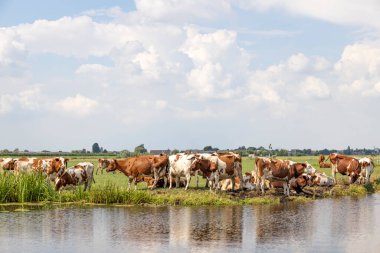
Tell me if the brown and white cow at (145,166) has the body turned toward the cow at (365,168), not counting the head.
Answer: no

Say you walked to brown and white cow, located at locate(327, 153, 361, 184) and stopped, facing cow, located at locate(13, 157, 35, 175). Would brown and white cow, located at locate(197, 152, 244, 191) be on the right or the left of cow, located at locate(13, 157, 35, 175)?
left

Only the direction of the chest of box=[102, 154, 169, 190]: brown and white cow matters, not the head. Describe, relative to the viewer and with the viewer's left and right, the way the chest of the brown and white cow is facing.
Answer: facing to the left of the viewer
